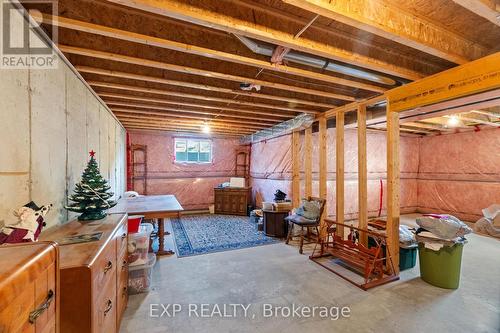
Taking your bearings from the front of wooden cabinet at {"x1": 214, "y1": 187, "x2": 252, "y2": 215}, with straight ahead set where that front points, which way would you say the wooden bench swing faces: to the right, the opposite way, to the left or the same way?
to the right

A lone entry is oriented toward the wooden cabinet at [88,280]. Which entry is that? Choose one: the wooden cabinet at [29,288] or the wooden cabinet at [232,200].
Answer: the wooden cabinet at [232,200]

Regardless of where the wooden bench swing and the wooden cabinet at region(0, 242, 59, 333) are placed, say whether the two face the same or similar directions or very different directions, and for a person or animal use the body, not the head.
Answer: very different directions

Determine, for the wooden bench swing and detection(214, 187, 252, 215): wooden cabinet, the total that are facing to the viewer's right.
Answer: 0

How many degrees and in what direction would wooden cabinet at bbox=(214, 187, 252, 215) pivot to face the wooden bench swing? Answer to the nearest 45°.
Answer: approximately 45° to its left

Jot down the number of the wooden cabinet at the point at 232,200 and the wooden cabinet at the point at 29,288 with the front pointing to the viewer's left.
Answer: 0

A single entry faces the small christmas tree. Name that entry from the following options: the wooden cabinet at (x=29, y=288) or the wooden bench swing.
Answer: the wooden bench swing

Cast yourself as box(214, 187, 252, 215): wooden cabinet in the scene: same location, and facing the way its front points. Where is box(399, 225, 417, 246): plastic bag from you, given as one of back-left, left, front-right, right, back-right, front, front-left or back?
front-left

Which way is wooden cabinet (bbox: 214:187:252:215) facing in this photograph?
toward the camera

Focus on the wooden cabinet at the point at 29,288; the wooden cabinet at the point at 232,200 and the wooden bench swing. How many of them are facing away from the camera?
0

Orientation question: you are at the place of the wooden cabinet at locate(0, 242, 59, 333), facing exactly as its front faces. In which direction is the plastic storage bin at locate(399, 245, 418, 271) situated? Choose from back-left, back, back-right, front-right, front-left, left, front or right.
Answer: front-left

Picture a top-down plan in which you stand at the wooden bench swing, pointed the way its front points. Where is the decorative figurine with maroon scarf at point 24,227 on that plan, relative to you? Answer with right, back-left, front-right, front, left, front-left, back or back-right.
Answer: front

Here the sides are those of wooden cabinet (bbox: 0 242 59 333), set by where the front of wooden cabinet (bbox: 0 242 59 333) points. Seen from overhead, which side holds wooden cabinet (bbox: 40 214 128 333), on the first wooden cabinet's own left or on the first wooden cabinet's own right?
on the first wooden cabinet's own left
